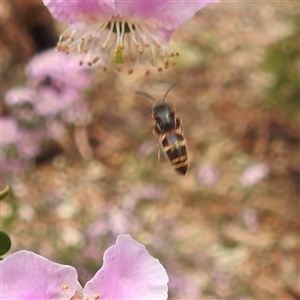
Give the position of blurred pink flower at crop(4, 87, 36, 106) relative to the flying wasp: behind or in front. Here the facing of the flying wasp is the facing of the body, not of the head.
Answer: in front

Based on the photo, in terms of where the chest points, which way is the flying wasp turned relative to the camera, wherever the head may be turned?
away from the camera
